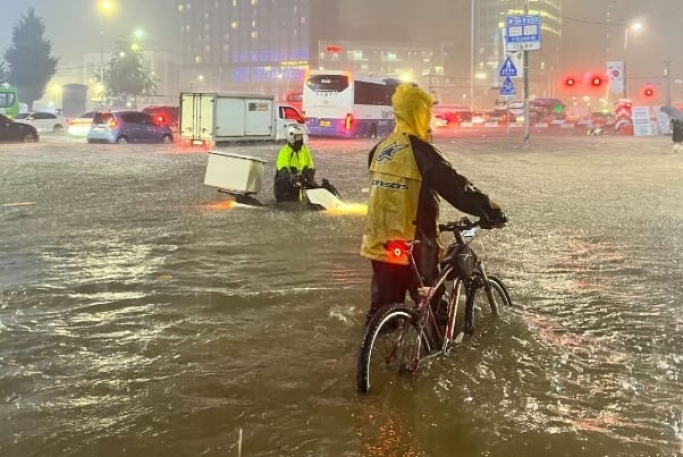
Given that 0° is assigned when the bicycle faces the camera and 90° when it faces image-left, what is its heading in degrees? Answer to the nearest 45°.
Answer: approximately 225°

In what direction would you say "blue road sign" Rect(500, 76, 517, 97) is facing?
toward the camera

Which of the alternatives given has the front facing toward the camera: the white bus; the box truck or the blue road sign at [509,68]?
the blue road sign

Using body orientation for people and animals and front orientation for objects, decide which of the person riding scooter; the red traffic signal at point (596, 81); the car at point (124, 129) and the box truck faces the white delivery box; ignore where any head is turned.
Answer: the red traffic signal

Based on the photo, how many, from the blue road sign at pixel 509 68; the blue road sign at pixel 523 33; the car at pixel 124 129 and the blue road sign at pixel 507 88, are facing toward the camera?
3

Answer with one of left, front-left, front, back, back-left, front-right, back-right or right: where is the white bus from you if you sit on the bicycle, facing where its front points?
front-left

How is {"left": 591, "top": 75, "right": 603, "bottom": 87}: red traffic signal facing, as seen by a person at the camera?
facing the viewer

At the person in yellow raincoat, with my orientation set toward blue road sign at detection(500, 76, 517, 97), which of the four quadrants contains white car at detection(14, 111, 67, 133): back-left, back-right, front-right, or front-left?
front-left

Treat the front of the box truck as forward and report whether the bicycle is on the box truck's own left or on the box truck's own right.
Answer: on the box truck's own right

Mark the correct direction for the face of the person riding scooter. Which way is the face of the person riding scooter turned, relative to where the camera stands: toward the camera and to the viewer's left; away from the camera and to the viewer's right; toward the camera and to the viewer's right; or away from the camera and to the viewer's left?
toward the camera and to the viewer's right

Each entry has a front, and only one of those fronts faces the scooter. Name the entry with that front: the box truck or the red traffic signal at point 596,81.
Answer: the red traffic signal

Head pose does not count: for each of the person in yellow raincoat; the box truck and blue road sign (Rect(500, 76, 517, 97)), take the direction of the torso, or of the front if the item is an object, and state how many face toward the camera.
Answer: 1

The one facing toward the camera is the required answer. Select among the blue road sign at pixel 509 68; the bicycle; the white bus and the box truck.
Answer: the blue road sign

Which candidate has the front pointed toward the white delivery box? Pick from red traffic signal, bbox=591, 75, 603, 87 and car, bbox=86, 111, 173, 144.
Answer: the red traffic signal

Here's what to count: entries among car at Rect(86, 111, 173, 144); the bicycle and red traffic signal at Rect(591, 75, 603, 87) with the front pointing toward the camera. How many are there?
1

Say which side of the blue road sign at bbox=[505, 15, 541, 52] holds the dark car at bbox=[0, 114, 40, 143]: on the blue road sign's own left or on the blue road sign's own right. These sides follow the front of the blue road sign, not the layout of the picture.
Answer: on the blue road sign's own right

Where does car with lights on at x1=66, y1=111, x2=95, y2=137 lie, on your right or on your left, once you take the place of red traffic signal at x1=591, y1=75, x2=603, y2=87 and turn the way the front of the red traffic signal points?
on your right
